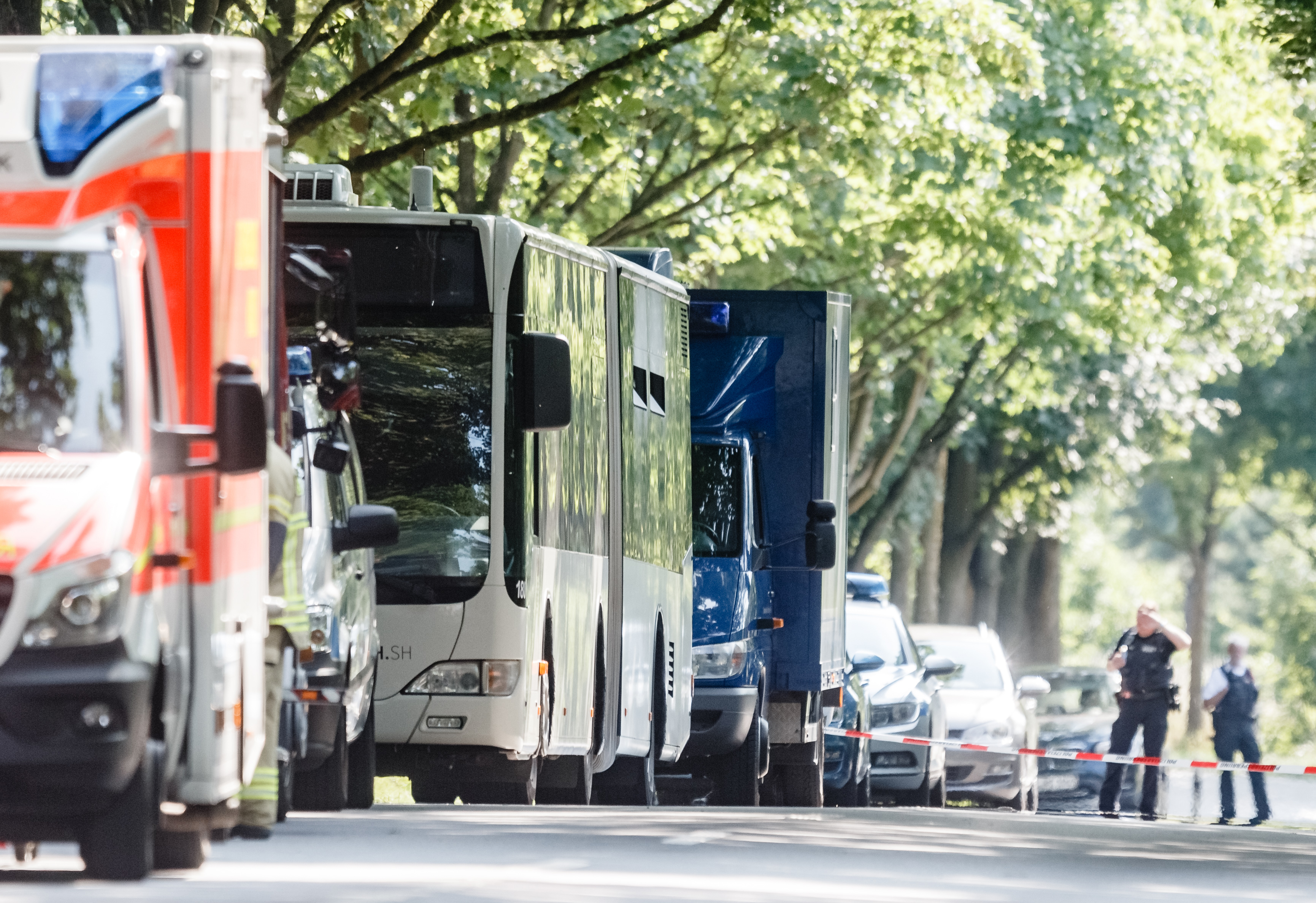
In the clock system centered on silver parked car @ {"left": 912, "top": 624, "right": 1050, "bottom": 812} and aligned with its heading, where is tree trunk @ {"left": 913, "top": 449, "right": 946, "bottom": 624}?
The tree trunk is roughly at 6 o'clock from the silver parked car.

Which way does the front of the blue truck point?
toward the camera

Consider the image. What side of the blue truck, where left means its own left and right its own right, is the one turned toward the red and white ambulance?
front

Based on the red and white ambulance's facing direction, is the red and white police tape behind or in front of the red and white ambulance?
behind

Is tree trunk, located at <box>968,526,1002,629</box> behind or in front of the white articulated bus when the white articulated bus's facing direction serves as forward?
behind

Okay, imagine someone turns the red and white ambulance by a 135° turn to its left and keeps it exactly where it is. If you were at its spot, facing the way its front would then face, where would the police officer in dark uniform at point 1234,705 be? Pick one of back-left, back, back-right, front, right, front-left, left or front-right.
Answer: front

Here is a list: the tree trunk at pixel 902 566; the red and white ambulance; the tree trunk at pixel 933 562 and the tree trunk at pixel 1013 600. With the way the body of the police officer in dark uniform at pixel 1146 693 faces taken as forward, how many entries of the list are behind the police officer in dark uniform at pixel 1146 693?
3

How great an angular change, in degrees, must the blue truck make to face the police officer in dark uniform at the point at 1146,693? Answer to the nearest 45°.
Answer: approximately 135° to its left

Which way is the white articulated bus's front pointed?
toward the camera

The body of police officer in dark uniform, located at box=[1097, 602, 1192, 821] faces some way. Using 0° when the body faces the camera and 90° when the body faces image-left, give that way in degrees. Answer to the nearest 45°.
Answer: approximately 0°
